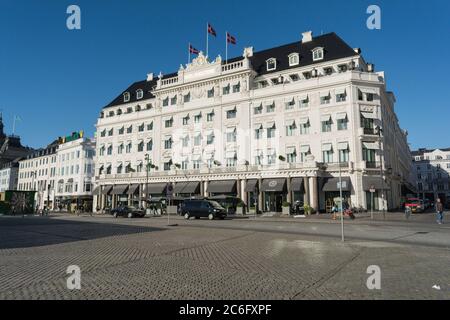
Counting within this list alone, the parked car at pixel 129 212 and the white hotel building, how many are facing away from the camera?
0

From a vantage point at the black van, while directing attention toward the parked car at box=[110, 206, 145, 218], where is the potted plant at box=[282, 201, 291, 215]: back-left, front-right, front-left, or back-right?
back-right

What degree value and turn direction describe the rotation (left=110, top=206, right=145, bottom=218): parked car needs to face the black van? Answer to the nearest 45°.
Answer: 0° — it already faces it

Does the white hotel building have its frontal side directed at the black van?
yes

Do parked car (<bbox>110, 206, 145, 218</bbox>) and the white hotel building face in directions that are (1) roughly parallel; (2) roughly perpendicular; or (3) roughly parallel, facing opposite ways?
roughly perpendicular
